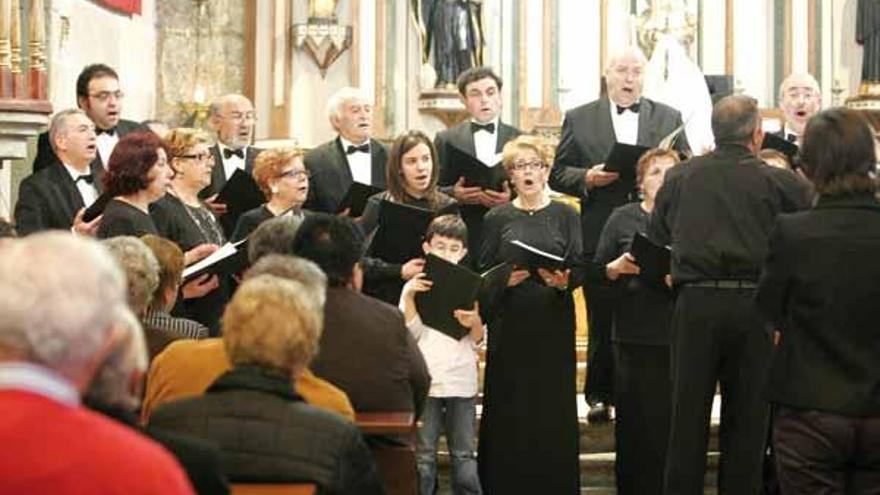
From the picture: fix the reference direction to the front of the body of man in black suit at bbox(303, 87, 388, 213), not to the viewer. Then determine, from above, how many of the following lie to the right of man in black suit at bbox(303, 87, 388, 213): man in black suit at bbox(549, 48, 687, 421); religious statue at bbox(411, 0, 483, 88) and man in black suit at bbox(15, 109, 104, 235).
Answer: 1

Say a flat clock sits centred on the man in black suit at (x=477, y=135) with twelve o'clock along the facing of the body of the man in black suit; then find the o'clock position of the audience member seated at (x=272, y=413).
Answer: The audience member seated is roughly at 12 o'clock from the man in black suit.

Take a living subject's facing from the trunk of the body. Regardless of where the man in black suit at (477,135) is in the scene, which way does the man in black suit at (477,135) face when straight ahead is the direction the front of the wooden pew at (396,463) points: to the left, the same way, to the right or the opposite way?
the opposite way

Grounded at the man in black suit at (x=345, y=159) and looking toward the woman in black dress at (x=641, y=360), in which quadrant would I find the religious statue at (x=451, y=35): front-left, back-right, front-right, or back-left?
back-left

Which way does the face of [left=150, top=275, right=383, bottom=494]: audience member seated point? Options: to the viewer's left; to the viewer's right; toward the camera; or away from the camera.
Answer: away from the camera

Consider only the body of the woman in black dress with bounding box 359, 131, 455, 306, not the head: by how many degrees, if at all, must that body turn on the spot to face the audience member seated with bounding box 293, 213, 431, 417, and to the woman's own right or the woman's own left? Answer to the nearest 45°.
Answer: approximately 45° to the woman's own right

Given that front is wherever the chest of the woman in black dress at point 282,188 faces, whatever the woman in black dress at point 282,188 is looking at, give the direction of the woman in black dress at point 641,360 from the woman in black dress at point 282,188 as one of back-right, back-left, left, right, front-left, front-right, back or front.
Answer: front-left

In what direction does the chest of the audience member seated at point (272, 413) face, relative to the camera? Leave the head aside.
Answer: away from the camera

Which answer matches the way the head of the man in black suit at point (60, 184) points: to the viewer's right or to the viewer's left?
to the viewer's right

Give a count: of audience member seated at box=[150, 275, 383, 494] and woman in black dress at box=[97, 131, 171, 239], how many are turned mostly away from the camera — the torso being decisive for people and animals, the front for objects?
1

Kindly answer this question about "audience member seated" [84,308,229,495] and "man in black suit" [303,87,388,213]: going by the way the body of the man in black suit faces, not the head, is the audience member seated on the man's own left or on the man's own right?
on the man's own right

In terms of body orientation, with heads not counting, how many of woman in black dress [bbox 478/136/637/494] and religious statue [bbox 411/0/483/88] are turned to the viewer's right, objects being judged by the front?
0

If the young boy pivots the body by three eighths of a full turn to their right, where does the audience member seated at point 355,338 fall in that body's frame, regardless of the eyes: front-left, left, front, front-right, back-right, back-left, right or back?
back-left
